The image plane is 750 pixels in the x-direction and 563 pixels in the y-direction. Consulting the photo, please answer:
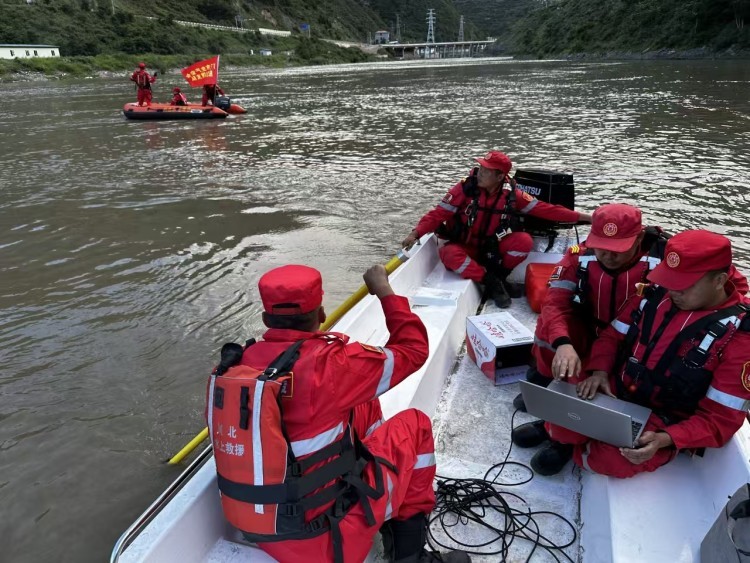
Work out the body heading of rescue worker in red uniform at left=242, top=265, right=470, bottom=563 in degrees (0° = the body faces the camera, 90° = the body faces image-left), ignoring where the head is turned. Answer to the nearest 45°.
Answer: approximately 225°

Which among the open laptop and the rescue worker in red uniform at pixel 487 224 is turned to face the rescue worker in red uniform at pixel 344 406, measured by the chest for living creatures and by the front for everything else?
the rescue worker in red uniform at pixel 487 224

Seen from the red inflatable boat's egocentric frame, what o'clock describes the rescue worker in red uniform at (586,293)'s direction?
The rescue worker in red uniform is roughly at 9 o'clock from the red inflatable boat.

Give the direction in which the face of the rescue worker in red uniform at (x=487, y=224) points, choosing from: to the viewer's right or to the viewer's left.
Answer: to the viewer's left

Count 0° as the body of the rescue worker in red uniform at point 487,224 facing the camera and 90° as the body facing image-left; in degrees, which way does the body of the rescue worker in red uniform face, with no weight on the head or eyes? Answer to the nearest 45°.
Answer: approximately 0°

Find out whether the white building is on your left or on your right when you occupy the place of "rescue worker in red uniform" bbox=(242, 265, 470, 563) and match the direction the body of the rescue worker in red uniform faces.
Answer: on your left

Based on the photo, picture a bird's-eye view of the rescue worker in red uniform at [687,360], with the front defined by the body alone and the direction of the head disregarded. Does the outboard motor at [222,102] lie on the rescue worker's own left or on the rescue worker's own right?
on the rescue worker's own right

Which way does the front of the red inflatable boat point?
to the viewer's left

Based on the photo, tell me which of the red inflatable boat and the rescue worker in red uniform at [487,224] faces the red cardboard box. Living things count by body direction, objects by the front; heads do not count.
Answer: the rescue worker in red uniform

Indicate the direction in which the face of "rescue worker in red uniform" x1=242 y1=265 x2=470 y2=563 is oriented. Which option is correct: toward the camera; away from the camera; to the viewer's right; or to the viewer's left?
away from the camera

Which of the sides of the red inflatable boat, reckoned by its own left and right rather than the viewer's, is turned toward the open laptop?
left

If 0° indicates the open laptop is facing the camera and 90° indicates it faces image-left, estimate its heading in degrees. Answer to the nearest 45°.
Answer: approximately 225°
